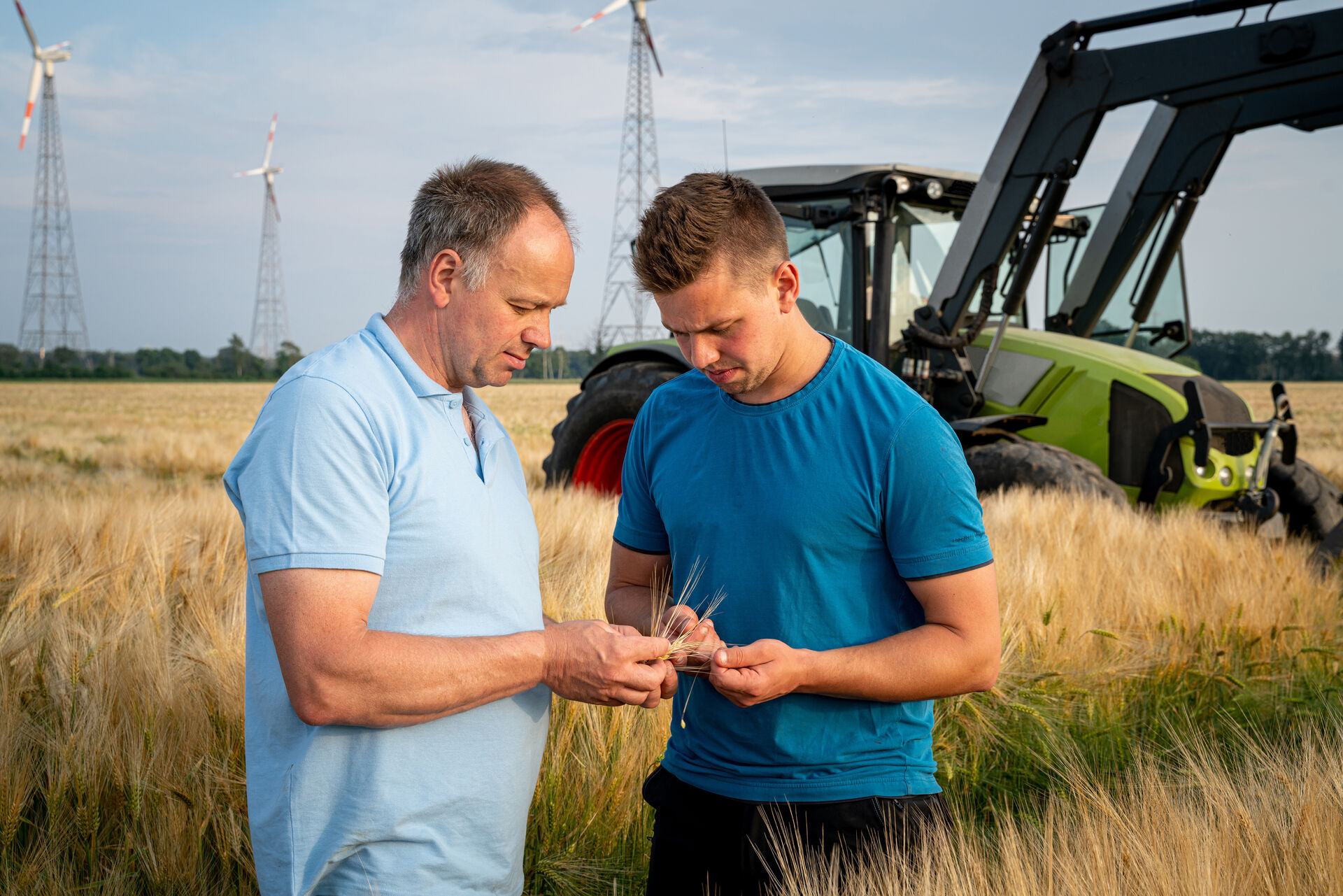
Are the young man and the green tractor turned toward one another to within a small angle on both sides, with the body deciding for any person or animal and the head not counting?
no

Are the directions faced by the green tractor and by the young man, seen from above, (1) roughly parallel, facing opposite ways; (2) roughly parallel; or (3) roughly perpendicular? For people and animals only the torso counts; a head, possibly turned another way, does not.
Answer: roughly perpendicular

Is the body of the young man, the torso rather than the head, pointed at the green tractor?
no

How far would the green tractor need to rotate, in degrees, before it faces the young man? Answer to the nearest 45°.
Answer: approximately 45° to its right

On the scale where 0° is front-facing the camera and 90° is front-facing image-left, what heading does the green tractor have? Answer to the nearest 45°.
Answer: approximately 315°

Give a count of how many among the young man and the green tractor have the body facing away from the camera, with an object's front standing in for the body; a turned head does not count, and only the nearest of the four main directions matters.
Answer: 0

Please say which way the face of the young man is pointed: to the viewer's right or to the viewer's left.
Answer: to the viewer's left

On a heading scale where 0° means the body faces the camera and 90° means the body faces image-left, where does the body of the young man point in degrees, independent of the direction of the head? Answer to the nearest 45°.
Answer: approximately 45°

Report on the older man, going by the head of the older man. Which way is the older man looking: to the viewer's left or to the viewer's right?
to the viewer's right
